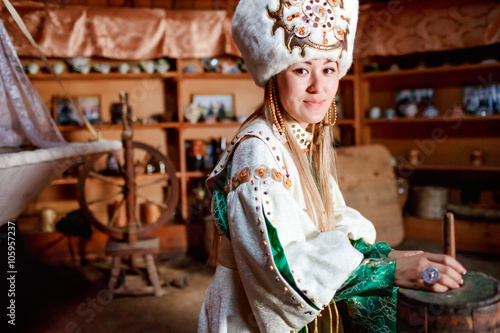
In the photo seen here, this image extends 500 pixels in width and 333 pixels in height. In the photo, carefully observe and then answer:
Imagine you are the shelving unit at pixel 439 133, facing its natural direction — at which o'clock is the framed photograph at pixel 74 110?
The framed photograph is roughly at 2 o'clock from the shelving unit.

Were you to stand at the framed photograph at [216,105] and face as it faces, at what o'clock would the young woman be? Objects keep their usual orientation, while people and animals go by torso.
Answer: The young woman is roughly at 12 o'clock from the framed photograph.

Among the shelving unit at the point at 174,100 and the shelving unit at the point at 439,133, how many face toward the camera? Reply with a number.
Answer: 2

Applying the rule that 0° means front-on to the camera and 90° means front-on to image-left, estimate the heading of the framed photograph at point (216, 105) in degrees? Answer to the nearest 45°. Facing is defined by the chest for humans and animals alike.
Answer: approximately 0°
